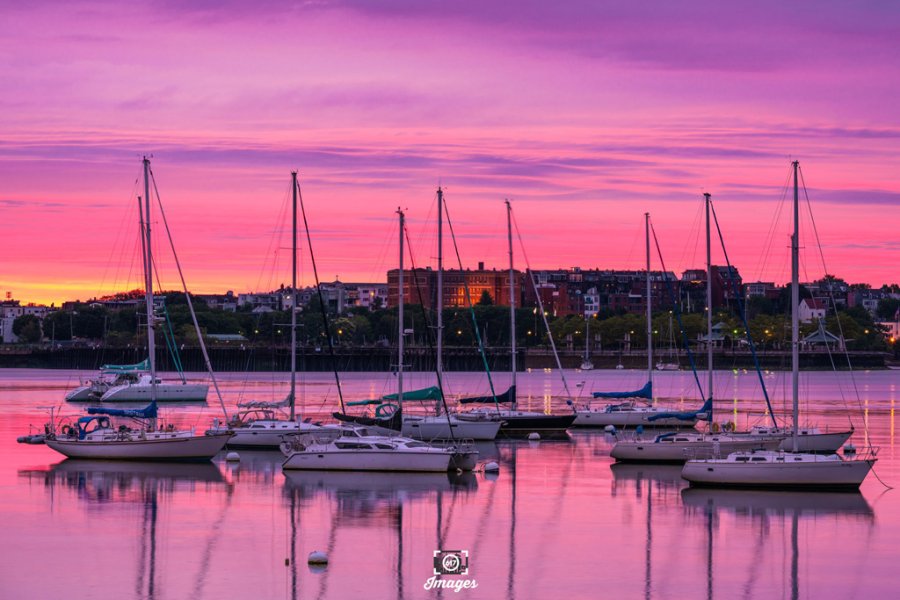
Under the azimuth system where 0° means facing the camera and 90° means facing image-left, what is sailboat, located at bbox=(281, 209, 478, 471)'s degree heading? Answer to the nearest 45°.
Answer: approximately 270°

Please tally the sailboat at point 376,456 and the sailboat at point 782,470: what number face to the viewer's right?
2

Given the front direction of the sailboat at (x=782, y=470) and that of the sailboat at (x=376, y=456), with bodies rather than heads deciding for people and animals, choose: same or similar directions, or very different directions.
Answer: same or similar directions

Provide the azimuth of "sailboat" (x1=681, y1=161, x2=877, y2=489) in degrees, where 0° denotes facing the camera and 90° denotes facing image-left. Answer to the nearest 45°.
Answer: approximately 270°

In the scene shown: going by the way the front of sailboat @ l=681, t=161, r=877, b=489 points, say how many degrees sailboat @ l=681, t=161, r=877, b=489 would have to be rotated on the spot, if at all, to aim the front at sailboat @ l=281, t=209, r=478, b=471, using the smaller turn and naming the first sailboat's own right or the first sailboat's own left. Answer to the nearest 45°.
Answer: approximately 180°

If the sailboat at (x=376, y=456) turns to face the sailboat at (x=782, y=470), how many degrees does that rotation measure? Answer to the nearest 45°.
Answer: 0° — it already faces it
